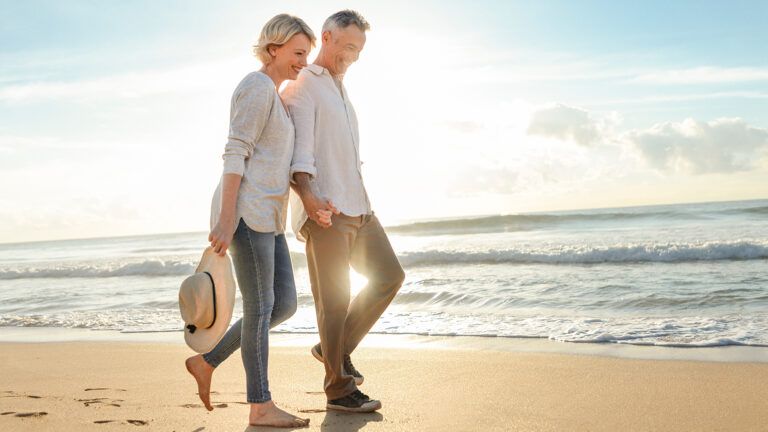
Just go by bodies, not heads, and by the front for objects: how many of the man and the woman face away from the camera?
0
